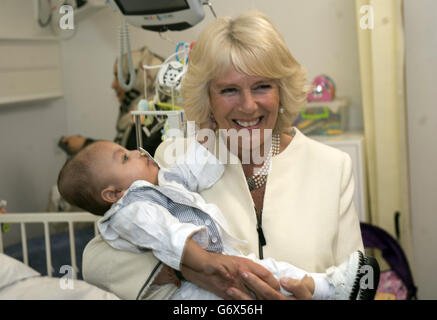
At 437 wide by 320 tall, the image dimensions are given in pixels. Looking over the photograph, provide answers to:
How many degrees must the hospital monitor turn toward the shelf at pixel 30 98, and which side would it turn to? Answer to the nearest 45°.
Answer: approximately 135° to its right

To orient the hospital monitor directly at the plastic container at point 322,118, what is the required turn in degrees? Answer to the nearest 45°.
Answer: approximately 135° to its left

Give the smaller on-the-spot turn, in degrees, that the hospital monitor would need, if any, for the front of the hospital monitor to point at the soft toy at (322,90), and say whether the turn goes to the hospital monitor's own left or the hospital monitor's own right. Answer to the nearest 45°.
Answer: approximately 135° to the hospital monitor's own left

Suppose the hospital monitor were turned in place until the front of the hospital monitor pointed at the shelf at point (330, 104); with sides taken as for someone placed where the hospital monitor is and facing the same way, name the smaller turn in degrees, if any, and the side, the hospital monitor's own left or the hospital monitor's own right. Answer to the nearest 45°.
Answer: approximately 135° to the hospital monitor's own left

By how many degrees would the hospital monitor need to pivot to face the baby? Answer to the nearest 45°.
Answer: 0° — it already faces them

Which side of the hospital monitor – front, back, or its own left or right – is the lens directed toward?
front

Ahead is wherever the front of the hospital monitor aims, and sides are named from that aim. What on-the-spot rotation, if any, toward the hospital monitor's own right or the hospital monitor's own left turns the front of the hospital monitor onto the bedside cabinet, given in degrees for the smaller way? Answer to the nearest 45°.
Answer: approximately 135° to the hospital monitor's own left
